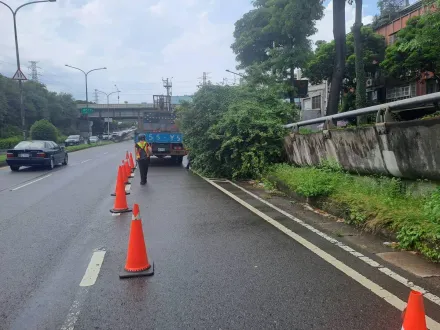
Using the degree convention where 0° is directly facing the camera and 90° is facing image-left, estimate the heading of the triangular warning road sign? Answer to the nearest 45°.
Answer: approximately 0°

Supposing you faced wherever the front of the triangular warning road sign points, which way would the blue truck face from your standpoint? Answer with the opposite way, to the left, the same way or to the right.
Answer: the opposite way

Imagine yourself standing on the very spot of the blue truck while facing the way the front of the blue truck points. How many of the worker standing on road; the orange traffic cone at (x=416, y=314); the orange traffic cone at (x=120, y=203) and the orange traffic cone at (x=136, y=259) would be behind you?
4

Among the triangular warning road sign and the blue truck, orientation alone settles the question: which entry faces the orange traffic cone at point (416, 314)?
the triangular warning road sign

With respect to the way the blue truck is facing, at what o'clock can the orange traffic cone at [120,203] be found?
The orange traffic cone is roughly at 6 o'clock from the blue truck.

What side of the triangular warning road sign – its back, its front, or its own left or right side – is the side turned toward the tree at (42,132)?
back

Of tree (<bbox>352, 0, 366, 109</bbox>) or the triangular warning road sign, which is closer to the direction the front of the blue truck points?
the triangular warning road sign

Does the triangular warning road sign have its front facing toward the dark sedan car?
yes

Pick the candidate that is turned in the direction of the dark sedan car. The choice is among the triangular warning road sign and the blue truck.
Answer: the triangular warning road sign

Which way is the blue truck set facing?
away from the camera

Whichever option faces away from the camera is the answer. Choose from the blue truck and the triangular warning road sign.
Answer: the blue truck
